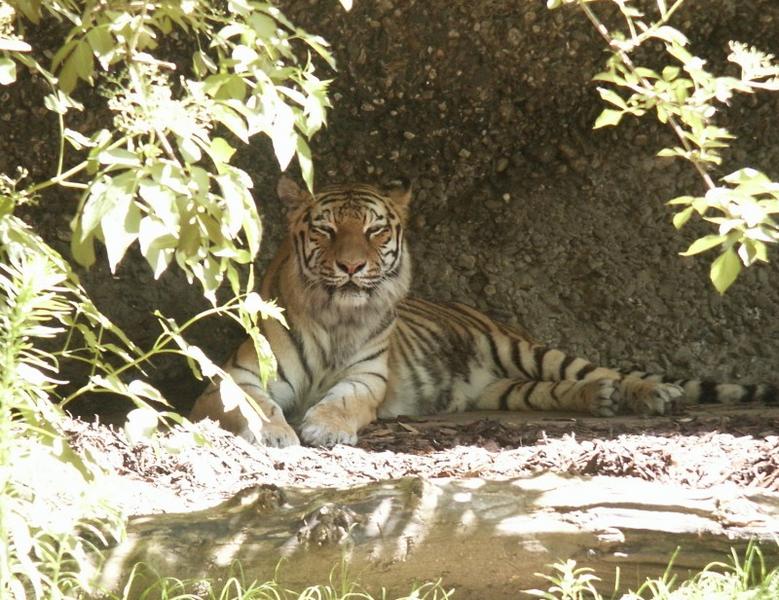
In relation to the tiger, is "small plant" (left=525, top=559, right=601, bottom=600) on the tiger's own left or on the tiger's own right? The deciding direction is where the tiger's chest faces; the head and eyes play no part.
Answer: on the tiger's own left

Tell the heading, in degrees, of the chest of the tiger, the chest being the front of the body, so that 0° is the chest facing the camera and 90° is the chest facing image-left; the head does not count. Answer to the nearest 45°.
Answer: approximately 45°

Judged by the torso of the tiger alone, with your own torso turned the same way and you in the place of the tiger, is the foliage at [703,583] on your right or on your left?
on your left

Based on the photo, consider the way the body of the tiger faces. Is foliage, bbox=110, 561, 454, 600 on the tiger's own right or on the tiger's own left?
on the tiger's own left
